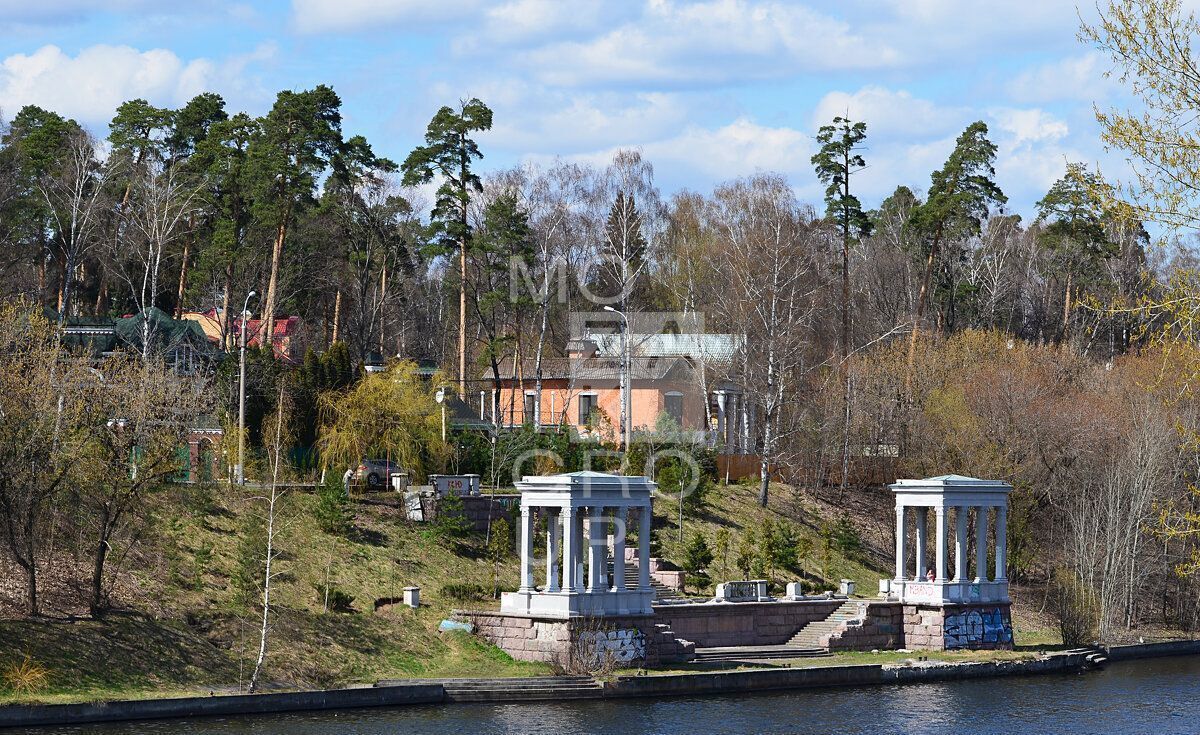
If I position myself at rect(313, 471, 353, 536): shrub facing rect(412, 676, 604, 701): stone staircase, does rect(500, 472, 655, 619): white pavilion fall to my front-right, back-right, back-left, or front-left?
front-left

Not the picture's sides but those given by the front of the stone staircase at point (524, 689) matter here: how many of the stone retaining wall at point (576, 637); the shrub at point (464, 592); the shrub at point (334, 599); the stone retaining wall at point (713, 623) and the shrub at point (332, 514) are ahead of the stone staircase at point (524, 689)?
0

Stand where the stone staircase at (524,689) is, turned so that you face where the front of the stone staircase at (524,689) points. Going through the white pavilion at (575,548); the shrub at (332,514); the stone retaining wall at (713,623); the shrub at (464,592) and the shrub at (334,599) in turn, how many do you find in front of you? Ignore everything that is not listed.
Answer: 0

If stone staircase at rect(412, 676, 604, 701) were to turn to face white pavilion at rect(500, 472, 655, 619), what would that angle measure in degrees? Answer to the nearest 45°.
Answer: approximately 180°

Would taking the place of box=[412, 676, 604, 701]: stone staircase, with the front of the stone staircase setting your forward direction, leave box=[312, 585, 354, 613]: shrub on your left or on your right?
on your right

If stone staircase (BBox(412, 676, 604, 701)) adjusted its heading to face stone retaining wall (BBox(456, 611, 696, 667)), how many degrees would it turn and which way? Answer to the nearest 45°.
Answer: approximately 135° to its left

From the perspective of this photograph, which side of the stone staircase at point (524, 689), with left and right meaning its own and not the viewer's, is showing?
front

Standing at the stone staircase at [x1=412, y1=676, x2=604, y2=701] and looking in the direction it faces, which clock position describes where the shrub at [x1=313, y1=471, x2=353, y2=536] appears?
The shrub is roughly at 5 o'clock from the stone staircase.

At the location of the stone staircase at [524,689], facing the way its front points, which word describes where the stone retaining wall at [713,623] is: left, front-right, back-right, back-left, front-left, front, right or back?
back-left

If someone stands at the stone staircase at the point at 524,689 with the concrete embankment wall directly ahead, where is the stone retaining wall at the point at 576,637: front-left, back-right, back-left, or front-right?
back-right

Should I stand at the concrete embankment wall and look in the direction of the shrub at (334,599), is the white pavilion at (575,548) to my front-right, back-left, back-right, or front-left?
front-right

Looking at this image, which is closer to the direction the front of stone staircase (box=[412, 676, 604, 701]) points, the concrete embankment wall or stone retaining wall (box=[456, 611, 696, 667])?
the concrete embankment wall

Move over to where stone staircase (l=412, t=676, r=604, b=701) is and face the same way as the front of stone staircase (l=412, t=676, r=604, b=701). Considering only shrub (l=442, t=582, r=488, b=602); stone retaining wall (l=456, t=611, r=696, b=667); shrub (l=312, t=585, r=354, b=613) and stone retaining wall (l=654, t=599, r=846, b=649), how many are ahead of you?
0

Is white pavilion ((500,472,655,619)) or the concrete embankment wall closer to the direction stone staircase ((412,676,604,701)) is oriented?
the concrete embankment wall

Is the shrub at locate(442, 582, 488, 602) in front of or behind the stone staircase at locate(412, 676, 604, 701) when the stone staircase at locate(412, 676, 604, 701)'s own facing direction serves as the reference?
behind

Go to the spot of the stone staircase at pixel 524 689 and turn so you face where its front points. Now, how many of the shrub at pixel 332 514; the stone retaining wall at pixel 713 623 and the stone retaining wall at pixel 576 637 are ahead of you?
0
